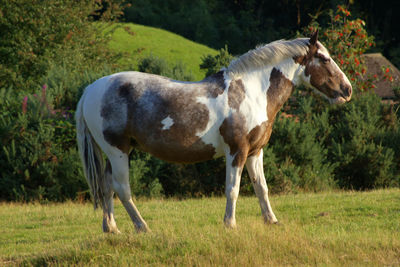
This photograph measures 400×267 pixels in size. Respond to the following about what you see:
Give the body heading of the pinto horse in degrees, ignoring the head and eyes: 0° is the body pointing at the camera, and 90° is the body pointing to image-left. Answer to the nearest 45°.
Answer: approximately 270°
